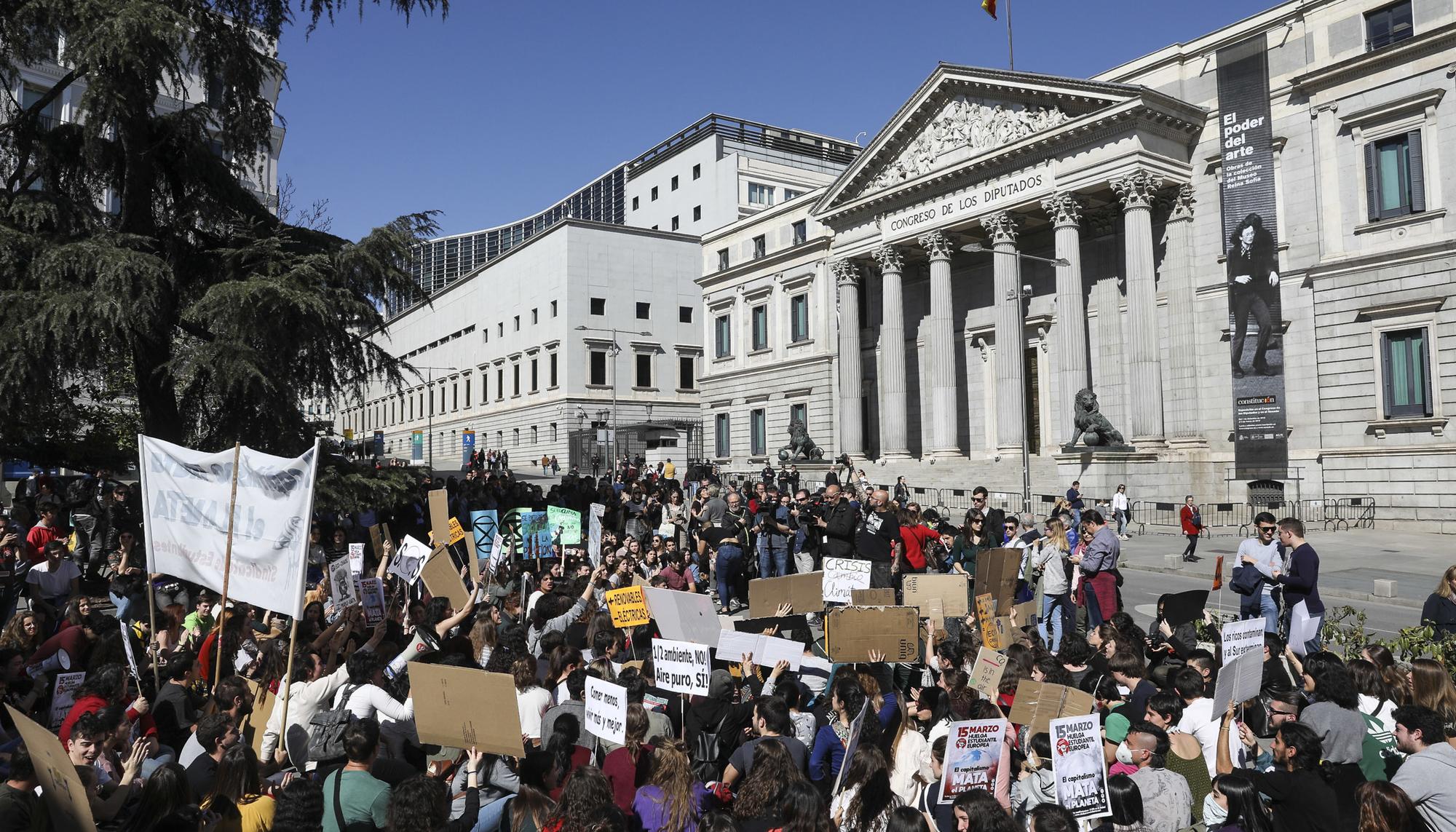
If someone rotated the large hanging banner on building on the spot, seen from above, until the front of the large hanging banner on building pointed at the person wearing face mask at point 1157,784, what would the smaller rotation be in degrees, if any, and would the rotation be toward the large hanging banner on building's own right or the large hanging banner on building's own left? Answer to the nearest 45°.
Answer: approximately 45° to the large hanging banner on building's own left

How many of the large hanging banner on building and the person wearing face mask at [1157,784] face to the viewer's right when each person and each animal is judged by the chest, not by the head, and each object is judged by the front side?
0

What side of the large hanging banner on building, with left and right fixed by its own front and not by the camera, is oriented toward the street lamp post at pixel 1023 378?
front

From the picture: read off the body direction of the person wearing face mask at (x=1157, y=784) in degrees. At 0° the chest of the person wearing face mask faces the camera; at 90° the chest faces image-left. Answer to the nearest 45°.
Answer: approximately 90°

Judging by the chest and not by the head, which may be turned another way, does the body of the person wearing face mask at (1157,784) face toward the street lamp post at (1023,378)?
no

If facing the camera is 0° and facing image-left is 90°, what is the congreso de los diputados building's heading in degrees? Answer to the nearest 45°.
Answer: approximately 45°

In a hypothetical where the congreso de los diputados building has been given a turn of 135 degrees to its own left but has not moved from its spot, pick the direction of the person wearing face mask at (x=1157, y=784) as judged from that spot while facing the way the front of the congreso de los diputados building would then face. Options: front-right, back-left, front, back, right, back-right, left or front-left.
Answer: right
